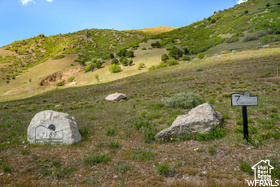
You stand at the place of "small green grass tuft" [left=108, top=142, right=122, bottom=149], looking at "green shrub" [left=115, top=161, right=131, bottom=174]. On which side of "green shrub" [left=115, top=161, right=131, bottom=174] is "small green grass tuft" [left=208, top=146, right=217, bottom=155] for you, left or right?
left

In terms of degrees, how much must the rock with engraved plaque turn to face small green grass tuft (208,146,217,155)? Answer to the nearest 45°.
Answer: approximately 45° to its left

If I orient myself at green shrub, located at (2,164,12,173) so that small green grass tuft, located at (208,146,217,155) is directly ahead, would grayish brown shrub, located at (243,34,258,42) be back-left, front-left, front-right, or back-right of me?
front-left

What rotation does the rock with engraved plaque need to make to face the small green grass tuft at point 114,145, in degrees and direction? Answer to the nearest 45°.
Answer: approximately 45° to its left

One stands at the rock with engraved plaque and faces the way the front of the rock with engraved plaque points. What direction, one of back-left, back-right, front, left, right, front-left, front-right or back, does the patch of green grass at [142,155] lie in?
front-left

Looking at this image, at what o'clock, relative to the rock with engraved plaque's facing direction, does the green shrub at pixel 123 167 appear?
The green shrub is roughly at 11 o'clock from the rock with engraved plaque.

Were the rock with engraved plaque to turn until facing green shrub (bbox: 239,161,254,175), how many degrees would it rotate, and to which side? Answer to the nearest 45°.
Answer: approximately 45° to its left

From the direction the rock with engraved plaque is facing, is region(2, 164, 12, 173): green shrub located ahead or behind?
ahead

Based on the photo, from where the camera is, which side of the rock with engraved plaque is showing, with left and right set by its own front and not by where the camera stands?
front
